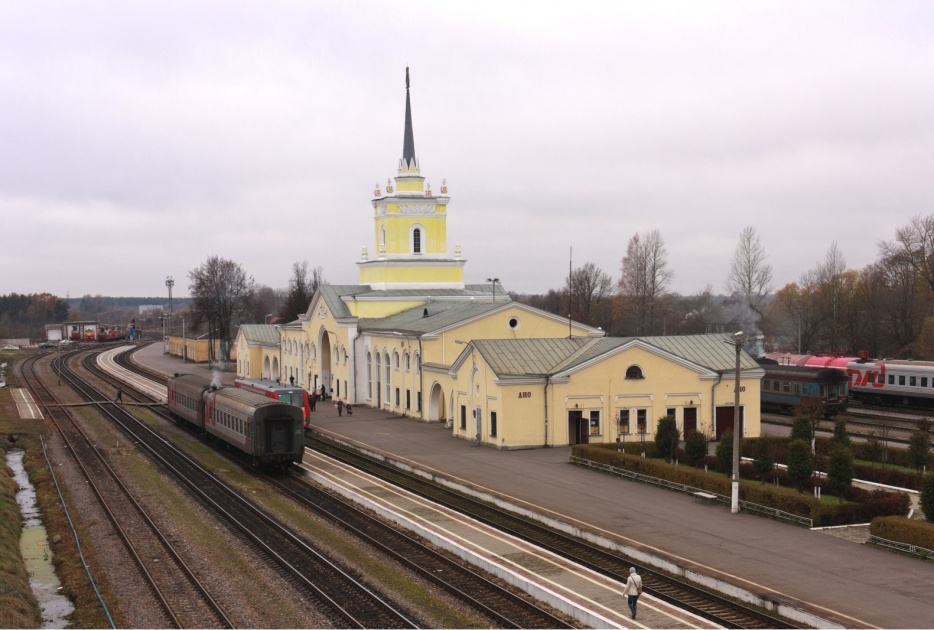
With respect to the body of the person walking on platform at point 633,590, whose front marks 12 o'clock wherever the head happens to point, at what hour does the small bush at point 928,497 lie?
The small bush is roughly at 3 o'clock from the person walking on platform.

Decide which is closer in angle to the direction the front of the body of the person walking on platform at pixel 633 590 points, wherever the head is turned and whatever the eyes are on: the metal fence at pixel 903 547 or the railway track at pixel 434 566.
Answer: the railway track

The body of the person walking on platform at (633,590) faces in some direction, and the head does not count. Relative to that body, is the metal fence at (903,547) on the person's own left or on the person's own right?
on the person's own right

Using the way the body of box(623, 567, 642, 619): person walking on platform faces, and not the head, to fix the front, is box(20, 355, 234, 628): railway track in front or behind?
in front

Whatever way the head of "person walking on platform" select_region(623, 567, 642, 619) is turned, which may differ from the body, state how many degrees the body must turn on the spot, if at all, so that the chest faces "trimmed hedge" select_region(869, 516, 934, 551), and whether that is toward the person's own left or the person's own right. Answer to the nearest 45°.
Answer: approximately 90° to the person's own right

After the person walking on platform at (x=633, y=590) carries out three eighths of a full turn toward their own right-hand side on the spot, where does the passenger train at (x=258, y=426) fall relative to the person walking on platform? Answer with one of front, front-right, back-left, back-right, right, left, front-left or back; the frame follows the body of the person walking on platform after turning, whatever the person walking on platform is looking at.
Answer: back-left

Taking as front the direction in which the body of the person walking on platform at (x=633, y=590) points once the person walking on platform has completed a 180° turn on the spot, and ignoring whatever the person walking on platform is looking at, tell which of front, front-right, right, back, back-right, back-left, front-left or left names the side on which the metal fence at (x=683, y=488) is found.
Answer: back-left

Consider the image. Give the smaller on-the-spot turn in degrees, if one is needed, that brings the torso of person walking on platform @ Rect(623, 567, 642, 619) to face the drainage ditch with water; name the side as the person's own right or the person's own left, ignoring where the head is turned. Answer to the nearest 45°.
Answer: approximately 45° to the person's own left

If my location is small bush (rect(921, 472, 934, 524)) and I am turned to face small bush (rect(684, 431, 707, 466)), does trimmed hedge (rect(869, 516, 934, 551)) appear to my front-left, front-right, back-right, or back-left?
back-left

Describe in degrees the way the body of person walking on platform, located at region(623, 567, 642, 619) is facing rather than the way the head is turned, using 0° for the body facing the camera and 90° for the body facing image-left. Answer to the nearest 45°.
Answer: approximately 135°
